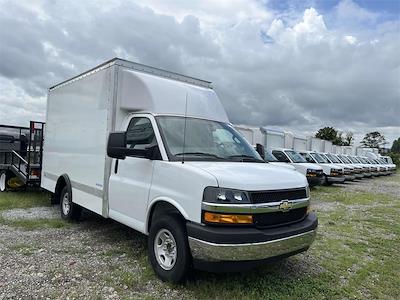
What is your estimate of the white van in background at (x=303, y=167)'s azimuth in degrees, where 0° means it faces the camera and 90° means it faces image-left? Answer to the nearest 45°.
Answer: approximately 315°

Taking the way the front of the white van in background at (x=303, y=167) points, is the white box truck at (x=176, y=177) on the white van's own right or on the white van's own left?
on the white van's own right

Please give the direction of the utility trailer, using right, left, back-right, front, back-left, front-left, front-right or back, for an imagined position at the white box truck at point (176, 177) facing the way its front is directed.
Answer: back

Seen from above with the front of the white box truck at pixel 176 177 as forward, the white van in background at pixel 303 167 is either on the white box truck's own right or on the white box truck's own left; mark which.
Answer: on the white box truck's own left

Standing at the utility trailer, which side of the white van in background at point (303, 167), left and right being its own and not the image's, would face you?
right

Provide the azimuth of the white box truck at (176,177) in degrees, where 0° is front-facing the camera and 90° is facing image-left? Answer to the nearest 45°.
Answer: approximately 315°

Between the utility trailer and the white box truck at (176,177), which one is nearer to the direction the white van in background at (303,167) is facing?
the white box truck
